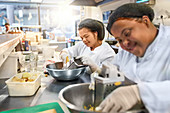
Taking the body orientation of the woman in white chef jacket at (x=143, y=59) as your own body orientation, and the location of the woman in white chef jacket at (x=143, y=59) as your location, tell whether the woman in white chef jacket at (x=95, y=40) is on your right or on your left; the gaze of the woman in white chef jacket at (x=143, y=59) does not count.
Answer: on your right

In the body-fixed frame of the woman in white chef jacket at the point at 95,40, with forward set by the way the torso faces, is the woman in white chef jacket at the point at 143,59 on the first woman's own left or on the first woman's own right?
on the first woman's own left

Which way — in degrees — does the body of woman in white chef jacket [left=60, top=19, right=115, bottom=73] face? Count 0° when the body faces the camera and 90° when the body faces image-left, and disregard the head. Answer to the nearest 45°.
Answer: approximately 45°

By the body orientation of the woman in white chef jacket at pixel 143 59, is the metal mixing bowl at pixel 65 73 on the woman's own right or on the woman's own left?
on the woman's own right

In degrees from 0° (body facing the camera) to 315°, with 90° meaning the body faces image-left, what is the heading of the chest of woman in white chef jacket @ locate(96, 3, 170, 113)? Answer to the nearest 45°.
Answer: approximately 45°
